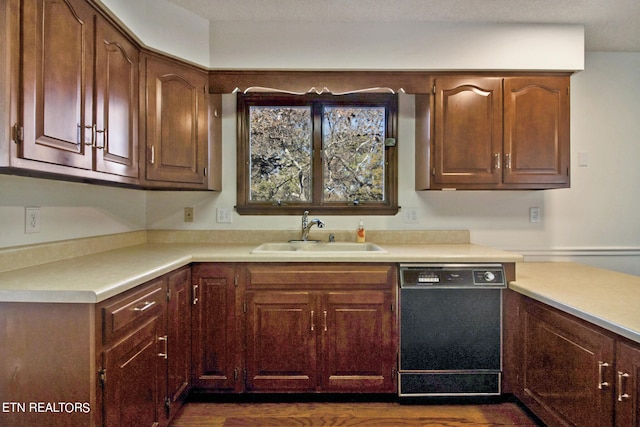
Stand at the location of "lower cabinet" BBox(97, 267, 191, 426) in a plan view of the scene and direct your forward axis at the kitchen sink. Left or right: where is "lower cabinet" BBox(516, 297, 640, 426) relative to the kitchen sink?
right

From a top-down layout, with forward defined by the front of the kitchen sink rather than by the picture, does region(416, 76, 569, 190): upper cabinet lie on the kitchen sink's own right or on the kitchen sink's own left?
on the kitchen sink's own left

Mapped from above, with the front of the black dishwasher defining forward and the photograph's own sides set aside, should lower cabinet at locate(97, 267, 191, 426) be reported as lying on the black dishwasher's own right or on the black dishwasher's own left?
on the black dishwasher's own right

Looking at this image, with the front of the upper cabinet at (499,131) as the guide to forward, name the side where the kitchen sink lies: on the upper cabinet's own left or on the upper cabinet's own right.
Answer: on the upper cabinet's own right

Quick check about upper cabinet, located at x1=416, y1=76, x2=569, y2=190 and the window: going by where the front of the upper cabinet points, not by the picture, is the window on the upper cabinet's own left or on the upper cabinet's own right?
on the upper cabinet's own right
